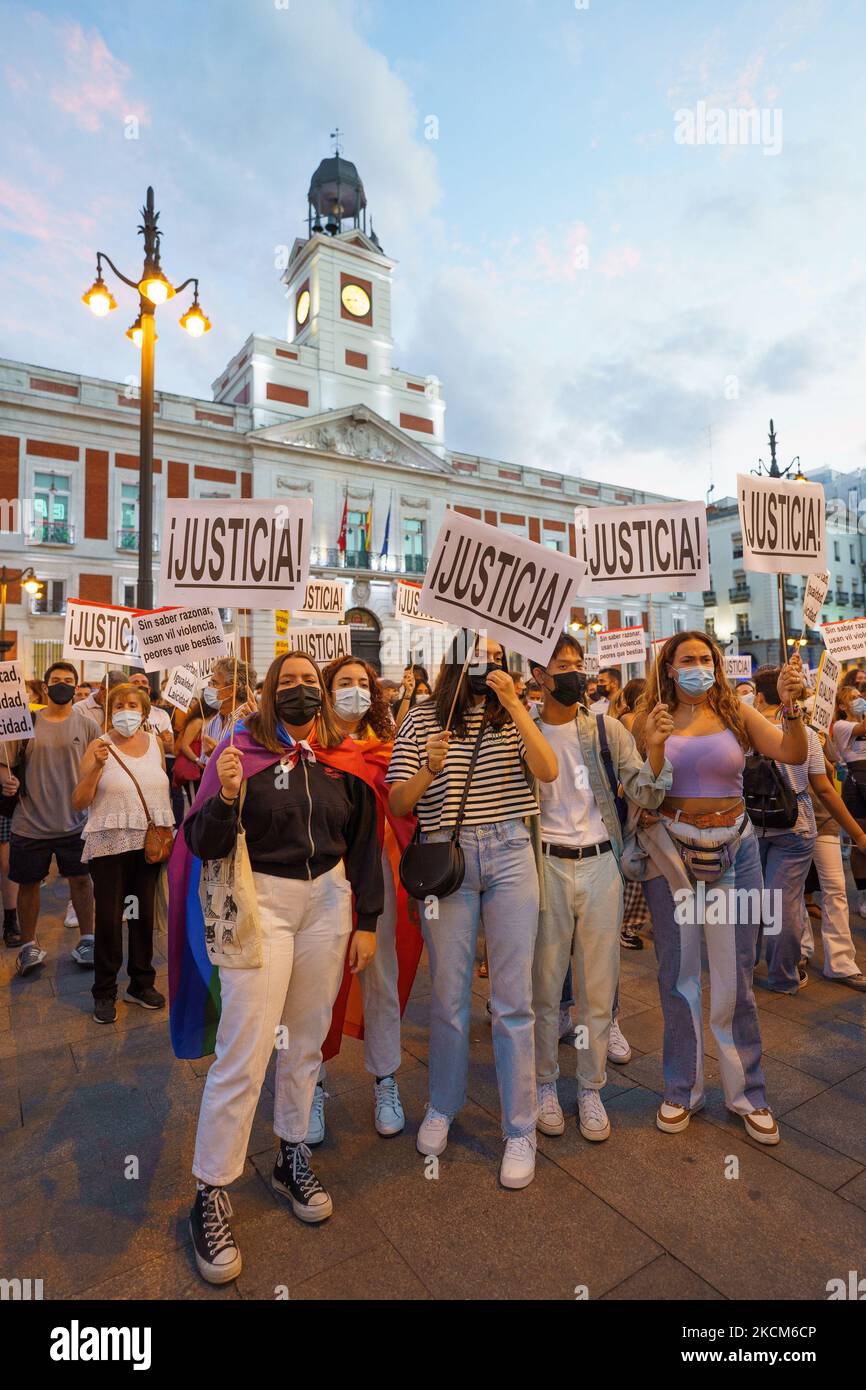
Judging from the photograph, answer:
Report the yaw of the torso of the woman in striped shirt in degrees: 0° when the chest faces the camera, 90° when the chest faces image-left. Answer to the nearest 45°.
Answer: approximately 0°

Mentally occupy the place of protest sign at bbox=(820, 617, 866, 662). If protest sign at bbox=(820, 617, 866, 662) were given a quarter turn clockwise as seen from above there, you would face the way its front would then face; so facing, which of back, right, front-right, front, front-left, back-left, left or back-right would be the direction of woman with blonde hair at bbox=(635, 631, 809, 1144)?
left

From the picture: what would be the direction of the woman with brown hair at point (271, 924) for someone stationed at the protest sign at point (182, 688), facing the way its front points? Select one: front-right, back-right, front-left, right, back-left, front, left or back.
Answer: front

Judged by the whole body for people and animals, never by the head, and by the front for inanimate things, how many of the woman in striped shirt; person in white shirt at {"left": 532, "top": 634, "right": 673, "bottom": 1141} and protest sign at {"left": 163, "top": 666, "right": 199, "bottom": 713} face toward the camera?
3

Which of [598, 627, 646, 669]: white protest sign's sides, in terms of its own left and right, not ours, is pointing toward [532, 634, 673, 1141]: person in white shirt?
front

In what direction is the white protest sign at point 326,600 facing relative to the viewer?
toward the camera

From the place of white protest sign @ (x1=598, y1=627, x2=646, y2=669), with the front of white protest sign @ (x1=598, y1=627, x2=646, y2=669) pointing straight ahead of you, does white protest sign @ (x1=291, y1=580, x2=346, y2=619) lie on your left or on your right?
on your right

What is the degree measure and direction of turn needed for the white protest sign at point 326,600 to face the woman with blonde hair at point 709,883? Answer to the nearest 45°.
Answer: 0° — it already faces them

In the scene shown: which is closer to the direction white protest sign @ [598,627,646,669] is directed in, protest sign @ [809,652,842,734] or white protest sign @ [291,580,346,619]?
the protest sign

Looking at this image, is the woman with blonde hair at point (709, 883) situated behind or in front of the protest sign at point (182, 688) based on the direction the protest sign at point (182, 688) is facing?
in front

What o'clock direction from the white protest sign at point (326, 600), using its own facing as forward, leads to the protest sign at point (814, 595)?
The protest sign is roughly at 11 o'clock from the white protest sign.
